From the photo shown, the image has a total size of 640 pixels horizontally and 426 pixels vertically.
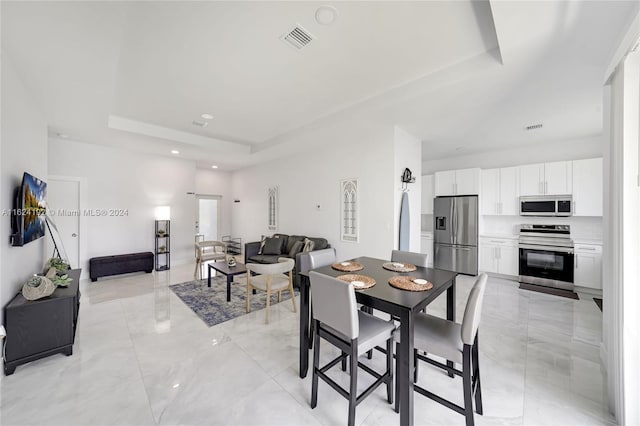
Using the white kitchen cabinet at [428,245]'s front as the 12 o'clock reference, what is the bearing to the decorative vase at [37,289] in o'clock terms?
The decorative vase is roughly at 1 o'clock from the white kitchen cabinet.

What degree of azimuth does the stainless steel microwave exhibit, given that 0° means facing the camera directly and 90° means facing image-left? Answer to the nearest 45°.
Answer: approximately 0°

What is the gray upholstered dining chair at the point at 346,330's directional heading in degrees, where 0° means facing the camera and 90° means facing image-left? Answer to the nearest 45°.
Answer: approximately 225°

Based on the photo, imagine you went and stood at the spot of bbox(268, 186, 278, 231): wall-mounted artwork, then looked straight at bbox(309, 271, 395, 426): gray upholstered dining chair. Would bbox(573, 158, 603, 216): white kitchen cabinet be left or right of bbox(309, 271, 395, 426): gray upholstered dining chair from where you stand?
left

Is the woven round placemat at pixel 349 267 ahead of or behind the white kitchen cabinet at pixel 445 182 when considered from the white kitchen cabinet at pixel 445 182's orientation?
ahead

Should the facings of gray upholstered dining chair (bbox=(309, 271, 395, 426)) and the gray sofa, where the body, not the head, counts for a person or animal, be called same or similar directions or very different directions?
very different directions

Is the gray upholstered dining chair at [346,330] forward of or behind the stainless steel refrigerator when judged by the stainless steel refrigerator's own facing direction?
forward

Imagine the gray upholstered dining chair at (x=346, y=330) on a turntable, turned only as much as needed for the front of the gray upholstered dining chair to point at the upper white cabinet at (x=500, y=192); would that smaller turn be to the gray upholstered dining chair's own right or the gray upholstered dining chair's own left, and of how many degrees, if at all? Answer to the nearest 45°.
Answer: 0° — it already faces it

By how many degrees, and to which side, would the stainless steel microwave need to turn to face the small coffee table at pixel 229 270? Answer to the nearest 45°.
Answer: approximately 45° to its right

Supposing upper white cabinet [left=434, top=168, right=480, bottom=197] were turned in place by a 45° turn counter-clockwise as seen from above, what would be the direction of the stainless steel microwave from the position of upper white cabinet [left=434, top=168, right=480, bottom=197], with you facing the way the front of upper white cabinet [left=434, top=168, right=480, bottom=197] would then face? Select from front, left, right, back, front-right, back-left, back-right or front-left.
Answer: left

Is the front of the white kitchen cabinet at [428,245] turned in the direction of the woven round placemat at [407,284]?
yes

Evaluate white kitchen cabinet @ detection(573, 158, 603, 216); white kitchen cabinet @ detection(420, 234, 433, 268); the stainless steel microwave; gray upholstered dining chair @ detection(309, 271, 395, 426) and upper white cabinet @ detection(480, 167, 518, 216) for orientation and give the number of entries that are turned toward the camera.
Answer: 4
